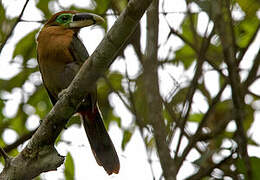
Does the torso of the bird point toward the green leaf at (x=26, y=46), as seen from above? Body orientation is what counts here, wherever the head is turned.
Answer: no

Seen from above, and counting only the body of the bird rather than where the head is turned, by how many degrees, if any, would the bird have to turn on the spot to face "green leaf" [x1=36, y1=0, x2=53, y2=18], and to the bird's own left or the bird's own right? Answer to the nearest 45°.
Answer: approximately 90° to the bird's own right

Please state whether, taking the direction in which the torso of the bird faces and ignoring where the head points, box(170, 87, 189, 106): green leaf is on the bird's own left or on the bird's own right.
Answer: on the bird's own left

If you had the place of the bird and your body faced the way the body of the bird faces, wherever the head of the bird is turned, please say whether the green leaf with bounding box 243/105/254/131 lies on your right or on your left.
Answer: on your left

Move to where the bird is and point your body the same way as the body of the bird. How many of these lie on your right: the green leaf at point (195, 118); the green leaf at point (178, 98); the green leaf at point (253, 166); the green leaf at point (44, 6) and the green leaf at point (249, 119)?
1

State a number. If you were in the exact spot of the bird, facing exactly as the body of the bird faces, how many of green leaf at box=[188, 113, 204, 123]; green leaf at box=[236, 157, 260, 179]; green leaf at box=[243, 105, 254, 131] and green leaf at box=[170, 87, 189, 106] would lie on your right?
0

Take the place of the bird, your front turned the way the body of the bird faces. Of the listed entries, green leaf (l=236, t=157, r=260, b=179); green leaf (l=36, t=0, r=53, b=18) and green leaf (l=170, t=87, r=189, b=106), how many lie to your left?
2

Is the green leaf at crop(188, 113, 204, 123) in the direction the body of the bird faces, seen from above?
no

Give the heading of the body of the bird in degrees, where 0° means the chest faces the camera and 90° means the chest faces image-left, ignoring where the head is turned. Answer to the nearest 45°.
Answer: approximately 45°
